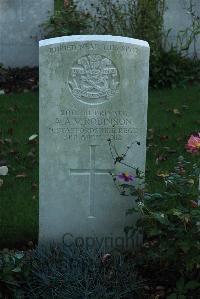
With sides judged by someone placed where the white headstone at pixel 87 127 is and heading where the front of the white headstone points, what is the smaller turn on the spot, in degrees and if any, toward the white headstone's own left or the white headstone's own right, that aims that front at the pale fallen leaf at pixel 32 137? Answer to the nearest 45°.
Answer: approximately 180°

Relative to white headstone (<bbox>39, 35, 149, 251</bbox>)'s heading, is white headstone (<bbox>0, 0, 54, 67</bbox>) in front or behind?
behind

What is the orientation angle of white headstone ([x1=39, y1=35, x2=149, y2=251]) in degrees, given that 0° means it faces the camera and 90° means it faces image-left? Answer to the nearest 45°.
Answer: approximately 0°
